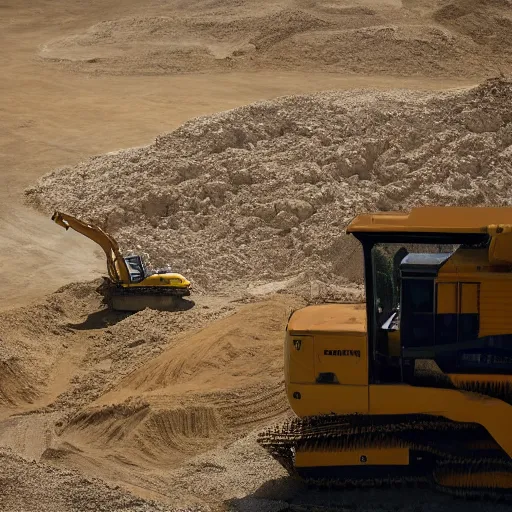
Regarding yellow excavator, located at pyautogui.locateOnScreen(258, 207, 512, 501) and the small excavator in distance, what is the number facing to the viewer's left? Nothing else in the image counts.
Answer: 2

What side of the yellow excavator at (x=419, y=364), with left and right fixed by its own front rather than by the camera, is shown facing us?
left

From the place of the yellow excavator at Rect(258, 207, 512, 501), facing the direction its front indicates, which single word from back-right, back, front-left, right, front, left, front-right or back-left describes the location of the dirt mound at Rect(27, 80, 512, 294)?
right

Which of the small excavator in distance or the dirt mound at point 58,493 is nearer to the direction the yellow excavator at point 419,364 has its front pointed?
the dirt mound

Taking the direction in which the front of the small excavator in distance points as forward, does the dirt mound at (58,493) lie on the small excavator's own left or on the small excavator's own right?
on the small excavator's own left

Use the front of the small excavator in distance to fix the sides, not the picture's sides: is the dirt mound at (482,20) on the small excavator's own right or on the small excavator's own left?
on the small excavator's own right

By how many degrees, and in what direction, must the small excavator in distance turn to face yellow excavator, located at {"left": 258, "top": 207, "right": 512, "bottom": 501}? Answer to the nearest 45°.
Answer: approximately 90° to its left

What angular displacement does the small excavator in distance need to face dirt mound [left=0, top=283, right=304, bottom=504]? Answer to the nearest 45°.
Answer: approximately 90° to its left

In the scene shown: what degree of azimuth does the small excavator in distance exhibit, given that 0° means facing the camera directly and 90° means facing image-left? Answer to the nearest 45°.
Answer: approximately 90°

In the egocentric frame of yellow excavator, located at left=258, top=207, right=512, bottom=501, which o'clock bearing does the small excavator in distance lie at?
The small excavator in distance is roughly at 2 o'clock from the yellow excavator.

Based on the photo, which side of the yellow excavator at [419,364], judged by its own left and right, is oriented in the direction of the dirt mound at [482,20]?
right
